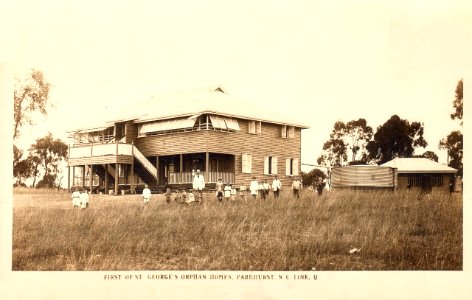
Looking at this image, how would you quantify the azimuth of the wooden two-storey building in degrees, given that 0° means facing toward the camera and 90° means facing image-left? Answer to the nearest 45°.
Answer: approximately 45°

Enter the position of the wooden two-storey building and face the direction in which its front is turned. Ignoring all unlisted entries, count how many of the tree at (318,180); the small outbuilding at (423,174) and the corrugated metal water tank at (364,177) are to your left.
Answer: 3

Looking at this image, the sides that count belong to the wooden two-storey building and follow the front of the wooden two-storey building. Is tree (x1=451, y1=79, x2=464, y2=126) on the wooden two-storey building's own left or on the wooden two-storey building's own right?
on the wooden two-storey building's own left

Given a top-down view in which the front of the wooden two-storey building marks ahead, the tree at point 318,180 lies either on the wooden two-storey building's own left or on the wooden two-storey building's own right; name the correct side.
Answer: on the wooden two-storey building's own left

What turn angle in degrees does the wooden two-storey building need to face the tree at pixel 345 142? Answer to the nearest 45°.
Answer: approximately 90° to its left

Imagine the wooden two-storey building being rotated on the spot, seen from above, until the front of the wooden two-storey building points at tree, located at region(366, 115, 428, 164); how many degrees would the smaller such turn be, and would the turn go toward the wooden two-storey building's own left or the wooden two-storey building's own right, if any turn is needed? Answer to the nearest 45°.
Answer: approximately 90° to the wooden two-storey building's own left

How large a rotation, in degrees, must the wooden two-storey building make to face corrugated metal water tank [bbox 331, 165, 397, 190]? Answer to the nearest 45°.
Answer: approximately 90° to its left

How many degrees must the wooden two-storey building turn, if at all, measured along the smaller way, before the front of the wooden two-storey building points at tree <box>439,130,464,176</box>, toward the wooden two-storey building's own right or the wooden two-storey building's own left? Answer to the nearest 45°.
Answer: approximately 90° to the wooden two-storey building's own left

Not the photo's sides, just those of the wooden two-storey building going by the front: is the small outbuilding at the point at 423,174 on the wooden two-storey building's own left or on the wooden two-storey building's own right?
on the wooden two-storey building's own left
